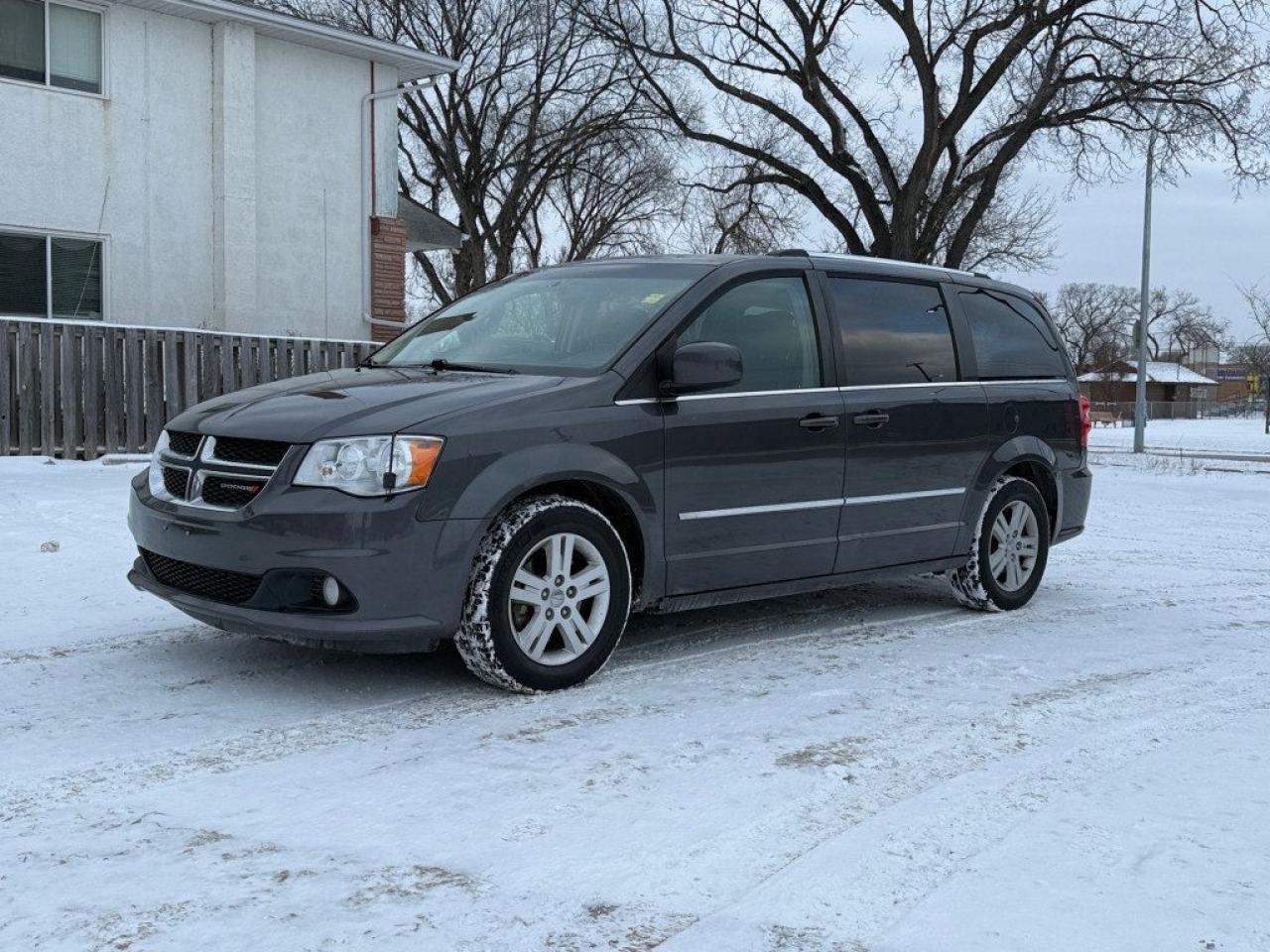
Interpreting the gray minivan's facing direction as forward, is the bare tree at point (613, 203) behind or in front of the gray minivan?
behind

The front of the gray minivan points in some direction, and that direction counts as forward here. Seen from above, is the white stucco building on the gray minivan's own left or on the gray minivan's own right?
on the gray minivan's own right

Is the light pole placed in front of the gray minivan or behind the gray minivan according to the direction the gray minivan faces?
behind

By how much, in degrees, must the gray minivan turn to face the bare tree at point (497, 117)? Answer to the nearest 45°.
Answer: approximately 135° to its right

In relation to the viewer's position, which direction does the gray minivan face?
facing the viewer and to the left of the viewer
